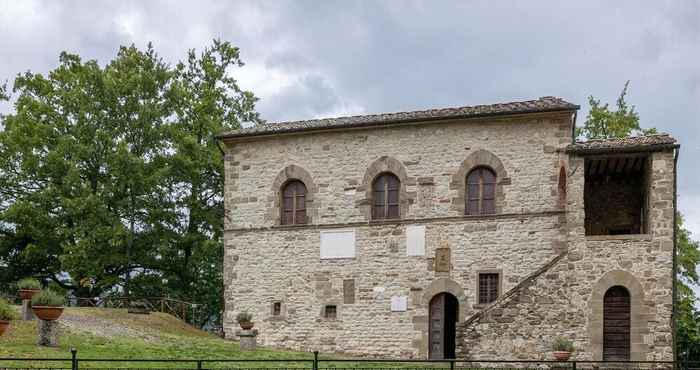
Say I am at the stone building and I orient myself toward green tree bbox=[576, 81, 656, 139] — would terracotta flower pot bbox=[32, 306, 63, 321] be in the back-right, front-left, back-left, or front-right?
back-left

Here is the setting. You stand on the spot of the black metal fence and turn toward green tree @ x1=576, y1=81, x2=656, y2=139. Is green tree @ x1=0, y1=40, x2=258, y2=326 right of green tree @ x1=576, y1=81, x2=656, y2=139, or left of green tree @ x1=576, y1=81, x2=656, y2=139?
left

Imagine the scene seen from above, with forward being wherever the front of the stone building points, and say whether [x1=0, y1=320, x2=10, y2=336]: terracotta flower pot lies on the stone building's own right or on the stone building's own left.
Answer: on the stone building's own right

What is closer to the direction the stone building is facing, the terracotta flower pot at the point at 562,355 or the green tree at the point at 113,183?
the terracotta flower pot

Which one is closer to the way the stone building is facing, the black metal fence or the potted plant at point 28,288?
the black metal fence

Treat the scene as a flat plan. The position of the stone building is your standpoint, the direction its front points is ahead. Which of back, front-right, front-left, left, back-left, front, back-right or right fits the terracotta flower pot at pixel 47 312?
front-right

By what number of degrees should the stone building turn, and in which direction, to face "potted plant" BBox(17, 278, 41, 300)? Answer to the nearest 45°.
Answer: approximately 90° to its right

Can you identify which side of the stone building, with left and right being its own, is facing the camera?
front
